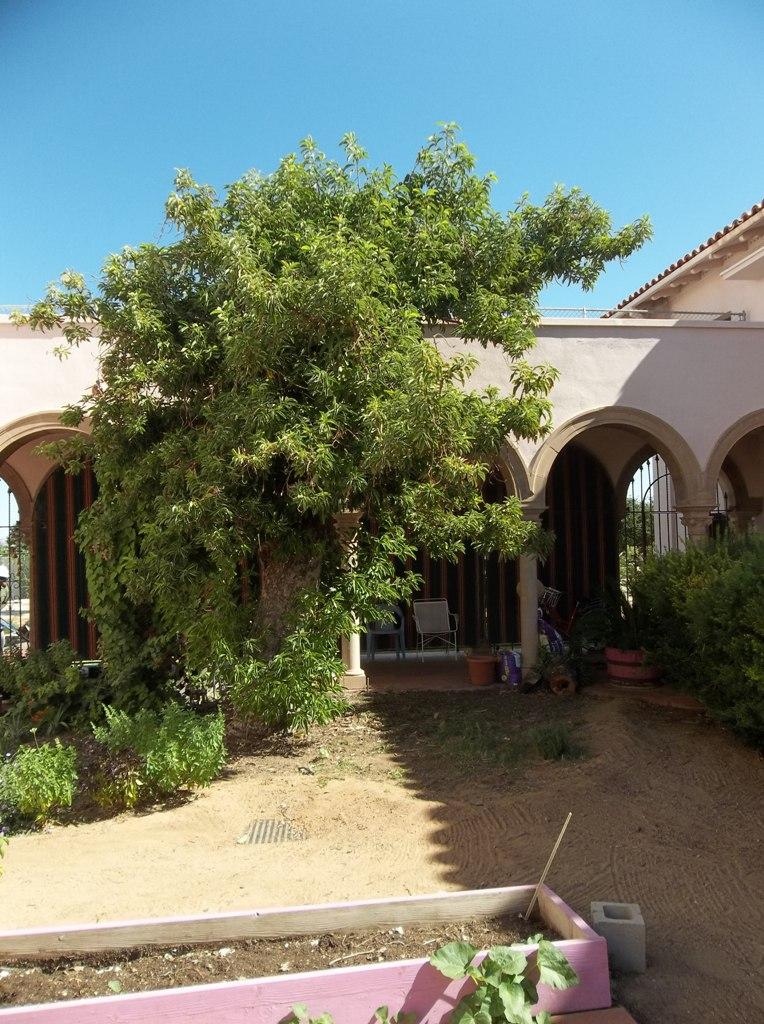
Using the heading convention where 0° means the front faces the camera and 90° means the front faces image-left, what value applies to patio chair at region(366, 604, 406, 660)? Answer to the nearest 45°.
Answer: approximately 45°

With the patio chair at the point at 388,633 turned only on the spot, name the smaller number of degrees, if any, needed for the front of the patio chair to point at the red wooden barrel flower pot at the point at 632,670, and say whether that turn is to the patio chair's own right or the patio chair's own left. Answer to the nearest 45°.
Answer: approximately 90° to the patio chair's own left

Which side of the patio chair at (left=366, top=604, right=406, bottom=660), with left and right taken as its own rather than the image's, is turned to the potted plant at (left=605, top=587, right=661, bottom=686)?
left

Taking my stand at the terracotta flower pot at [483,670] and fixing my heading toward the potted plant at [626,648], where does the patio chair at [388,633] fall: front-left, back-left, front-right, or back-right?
back-left

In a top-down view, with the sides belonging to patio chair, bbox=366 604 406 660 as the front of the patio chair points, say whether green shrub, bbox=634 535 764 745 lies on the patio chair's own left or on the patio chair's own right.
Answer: on the patio chair's own left

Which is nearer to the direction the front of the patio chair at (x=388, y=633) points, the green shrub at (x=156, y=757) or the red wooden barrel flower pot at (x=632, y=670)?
the green shrub
